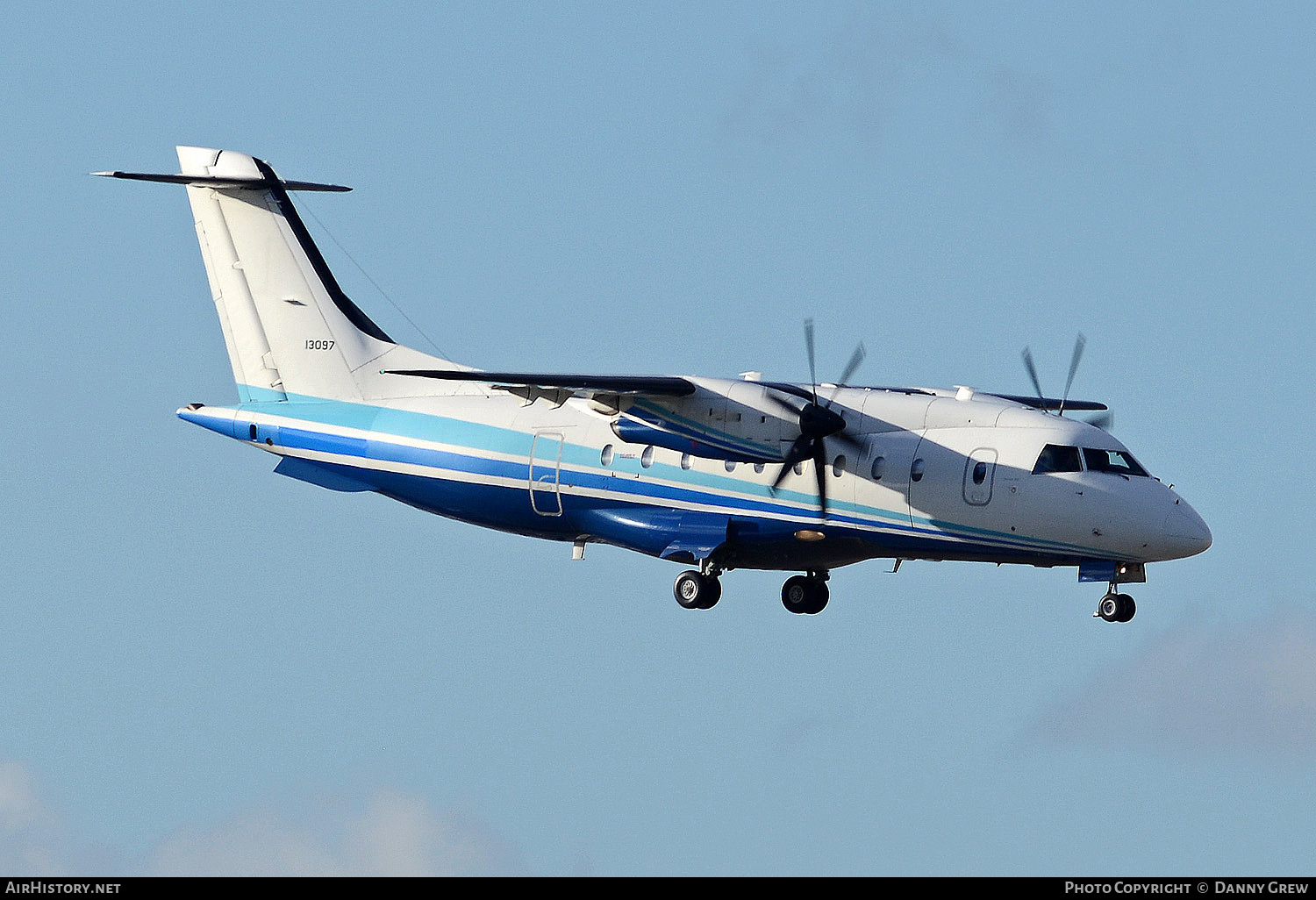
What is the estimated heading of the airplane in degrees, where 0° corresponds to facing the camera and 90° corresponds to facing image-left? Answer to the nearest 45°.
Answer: approximately 315°
